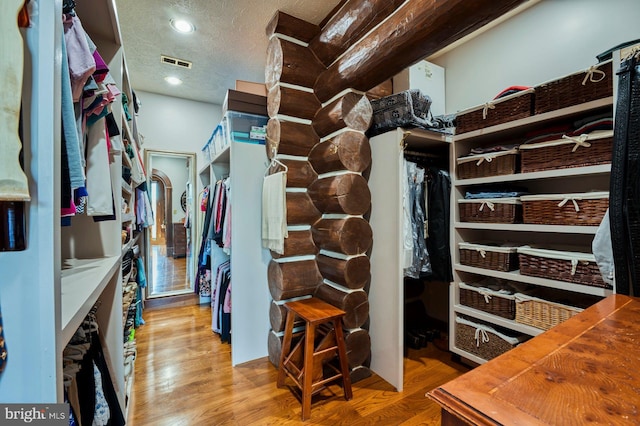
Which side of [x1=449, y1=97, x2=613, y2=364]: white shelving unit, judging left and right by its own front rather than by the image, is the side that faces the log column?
front

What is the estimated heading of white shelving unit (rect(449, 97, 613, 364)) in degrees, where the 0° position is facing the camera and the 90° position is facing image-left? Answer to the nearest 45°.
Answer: approximately 45°

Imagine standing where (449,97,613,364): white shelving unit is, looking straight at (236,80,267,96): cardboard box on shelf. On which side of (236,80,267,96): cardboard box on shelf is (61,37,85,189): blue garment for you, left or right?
left

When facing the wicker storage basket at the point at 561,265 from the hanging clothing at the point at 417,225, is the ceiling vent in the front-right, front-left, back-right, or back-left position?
back-right

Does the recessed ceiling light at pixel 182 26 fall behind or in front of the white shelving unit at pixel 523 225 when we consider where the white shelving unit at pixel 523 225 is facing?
in front

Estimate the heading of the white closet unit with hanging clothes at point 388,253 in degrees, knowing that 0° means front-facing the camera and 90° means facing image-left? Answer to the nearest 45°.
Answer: approximately 315°

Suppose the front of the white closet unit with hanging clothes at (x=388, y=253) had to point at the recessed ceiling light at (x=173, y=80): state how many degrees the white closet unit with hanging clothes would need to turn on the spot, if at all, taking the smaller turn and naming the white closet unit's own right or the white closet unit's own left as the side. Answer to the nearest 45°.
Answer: approximately 135° to the white closet unit's own right

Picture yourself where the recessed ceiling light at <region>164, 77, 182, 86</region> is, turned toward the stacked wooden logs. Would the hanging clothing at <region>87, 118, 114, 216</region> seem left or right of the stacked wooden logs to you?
right

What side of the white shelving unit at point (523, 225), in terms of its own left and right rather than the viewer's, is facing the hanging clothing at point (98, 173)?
front

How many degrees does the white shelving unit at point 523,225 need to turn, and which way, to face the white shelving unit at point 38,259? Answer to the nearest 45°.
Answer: approximately 45° to its left

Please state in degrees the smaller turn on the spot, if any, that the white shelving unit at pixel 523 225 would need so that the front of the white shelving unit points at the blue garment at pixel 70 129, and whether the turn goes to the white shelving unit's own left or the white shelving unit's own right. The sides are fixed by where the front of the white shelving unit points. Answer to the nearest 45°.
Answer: approximately 45° to the white shelving unit's own left

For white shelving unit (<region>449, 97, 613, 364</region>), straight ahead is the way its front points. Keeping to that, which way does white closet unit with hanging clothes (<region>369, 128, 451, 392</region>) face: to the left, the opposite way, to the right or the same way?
to the left

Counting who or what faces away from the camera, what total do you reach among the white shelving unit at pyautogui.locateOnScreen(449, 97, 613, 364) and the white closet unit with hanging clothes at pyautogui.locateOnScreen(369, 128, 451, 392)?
0

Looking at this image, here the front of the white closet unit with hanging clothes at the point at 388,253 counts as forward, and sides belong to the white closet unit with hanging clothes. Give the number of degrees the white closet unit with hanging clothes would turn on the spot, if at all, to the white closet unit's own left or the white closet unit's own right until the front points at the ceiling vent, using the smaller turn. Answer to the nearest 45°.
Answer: approximately 135° to the white closet unit's own right

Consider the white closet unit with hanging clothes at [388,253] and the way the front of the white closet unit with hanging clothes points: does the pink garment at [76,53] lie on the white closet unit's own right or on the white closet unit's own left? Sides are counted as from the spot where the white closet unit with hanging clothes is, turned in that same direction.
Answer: on the white closet unit's own right

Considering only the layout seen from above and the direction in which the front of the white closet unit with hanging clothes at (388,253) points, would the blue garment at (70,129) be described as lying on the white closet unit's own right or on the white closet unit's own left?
on the white closet unit's own right
